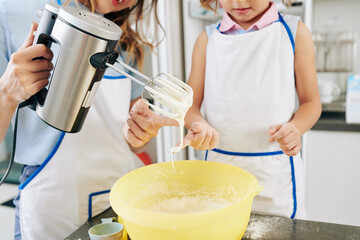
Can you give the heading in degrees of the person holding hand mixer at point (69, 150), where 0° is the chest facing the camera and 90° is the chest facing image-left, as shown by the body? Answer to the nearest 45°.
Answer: approximately 315°

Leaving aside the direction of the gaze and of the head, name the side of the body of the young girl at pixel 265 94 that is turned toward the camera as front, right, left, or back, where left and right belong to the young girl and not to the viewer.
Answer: front

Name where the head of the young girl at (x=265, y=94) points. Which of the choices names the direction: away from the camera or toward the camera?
toward the camera

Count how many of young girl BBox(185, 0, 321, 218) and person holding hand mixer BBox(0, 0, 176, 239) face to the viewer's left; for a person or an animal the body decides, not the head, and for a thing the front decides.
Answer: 0
